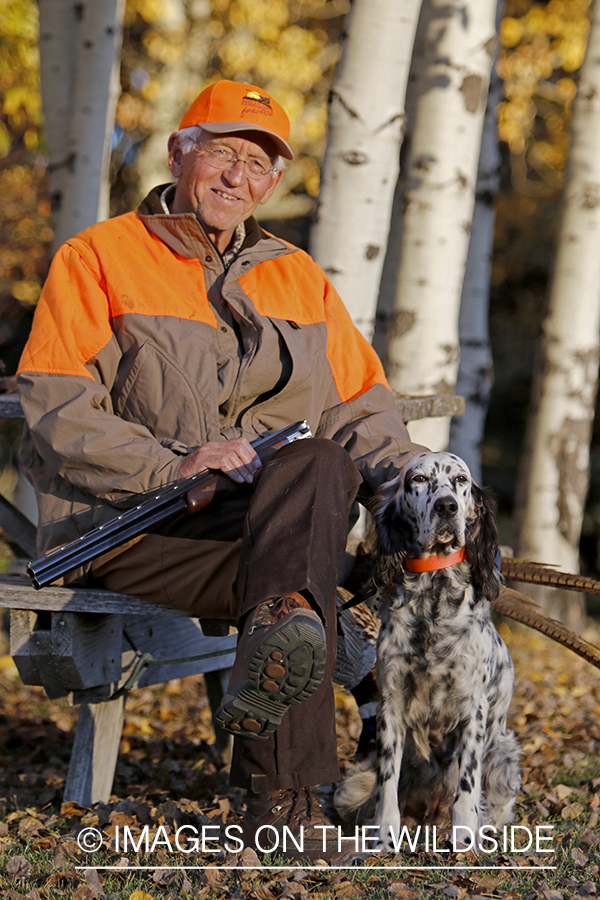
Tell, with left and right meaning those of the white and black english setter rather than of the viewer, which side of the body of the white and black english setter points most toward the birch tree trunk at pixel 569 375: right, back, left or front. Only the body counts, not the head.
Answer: back

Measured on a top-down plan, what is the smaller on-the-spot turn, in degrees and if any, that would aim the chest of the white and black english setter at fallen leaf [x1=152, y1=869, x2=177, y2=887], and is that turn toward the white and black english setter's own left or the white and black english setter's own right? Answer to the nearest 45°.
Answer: approximately 45° to the white and black english setter's own right

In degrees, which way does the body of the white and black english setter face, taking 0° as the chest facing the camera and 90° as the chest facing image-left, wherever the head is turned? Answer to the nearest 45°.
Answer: approximately 0°

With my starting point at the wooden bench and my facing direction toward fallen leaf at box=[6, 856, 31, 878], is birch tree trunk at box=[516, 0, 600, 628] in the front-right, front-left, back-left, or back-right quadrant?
back-left

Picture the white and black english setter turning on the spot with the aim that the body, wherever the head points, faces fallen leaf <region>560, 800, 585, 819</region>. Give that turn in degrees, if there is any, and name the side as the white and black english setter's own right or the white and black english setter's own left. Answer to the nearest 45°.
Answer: approximately 135° to the white and black english setter's own left

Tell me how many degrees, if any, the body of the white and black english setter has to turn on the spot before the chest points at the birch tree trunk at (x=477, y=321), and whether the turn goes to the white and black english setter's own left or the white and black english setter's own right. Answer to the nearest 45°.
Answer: approximately 180°

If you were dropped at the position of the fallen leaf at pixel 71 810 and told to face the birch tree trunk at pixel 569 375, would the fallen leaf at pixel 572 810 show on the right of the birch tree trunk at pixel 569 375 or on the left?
right

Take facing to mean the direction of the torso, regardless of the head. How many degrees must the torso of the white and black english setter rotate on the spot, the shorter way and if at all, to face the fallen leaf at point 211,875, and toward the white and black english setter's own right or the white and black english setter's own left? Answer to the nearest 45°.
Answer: approximately 45° to the white and black english setter's own right

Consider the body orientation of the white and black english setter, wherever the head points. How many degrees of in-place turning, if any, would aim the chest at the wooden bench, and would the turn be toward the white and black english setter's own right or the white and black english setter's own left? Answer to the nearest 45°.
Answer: approximately 90° to the white and black english setter's own right

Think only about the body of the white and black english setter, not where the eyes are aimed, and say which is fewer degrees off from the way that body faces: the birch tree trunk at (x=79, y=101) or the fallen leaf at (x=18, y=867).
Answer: the fallen leaf

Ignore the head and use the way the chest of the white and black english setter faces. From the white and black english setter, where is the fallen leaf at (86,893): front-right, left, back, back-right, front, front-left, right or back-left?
front-right

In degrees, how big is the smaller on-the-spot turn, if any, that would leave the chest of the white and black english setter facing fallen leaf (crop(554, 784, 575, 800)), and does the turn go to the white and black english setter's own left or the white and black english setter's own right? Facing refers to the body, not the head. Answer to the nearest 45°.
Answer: approximately 135° to the white and black english setter's own left
